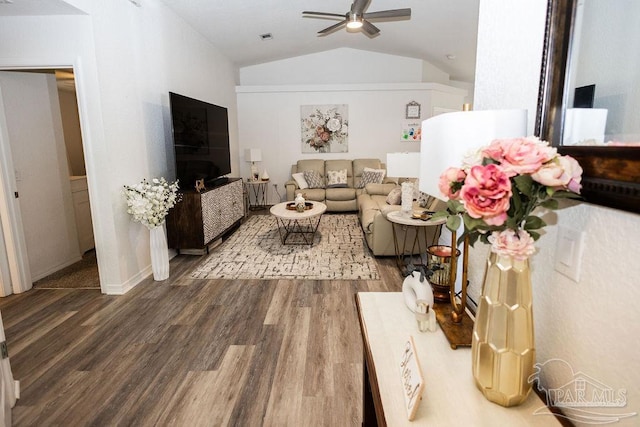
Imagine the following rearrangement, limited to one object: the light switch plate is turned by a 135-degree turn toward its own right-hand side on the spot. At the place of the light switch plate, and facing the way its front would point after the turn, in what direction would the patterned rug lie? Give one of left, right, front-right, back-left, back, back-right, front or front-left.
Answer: front-left

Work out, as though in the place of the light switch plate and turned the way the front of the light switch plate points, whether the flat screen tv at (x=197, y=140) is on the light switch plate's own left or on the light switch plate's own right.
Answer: on the light switch plate's own right

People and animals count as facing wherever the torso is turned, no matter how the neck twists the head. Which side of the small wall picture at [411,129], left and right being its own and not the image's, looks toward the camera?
front

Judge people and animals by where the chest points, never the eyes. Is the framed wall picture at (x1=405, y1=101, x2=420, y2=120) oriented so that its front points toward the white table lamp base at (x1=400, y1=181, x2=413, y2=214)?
yes

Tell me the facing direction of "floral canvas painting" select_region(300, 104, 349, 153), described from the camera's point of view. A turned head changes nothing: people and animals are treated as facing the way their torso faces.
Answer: facing the viewer

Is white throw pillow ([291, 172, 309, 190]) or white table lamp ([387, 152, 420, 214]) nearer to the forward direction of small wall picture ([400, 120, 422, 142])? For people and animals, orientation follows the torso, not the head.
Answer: the white table lamp

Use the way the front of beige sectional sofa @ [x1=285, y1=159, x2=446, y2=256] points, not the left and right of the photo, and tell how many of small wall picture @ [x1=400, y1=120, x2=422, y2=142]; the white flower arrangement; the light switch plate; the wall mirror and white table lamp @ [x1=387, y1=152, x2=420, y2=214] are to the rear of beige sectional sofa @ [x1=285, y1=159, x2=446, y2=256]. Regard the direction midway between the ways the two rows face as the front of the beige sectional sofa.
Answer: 1

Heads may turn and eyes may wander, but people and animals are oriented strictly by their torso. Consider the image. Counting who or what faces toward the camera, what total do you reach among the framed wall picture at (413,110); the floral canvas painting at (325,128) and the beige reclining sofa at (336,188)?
3

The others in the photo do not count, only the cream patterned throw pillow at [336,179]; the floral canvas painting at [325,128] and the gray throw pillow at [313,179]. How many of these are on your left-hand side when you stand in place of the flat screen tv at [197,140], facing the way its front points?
3

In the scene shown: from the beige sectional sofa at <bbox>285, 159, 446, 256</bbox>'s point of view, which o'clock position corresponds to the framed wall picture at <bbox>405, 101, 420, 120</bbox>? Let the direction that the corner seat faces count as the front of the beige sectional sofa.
The framed wall picture is roughly at 6 o'clock from the beige sectional sofa.

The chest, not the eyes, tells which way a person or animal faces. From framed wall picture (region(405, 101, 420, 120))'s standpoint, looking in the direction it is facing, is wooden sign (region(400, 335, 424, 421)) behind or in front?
in front

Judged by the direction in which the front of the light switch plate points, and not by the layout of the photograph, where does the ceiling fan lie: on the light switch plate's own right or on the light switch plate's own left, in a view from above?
on the light switch plate's own right

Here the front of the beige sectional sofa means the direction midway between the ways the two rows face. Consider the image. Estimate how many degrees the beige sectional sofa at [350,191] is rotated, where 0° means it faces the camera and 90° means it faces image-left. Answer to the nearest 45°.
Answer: approximately 45°

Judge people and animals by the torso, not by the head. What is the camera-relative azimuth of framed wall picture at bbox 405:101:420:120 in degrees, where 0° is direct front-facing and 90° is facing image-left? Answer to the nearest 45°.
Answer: approximately 0°

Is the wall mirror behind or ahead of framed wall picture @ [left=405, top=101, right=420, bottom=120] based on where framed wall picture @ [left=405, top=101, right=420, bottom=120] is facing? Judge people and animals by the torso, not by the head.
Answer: ahead

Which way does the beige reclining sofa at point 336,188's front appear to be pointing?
toward the camera

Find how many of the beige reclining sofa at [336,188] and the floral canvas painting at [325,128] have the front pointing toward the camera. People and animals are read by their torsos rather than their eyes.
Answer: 2
